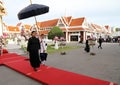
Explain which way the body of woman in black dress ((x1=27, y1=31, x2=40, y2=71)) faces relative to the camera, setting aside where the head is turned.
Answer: toward the camera
